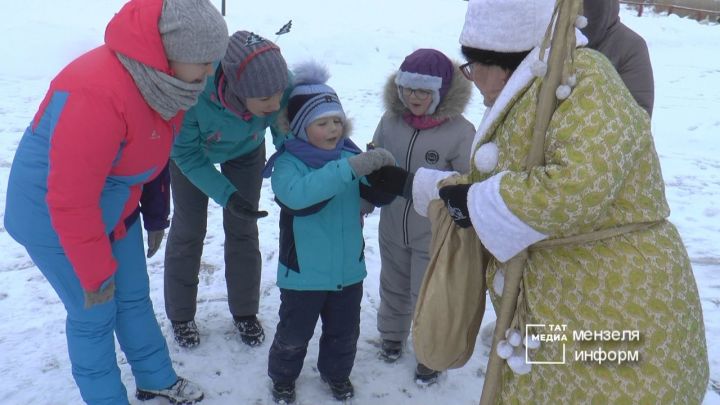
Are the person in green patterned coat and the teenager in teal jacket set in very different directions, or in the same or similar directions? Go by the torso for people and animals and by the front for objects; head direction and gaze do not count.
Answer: very different directions

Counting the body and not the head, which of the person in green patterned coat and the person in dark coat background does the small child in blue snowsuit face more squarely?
the person in green patterned coat

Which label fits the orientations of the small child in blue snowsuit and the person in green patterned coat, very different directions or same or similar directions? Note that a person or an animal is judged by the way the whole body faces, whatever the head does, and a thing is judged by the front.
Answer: very different directions

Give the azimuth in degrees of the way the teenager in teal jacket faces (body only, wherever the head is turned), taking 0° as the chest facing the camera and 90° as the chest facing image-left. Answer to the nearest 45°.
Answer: approximately 315°

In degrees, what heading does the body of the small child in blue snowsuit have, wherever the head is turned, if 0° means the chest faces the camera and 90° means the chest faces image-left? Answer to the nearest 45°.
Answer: approximately 315°

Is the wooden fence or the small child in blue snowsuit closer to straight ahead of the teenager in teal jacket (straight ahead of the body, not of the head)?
the small child in blue snowsuit

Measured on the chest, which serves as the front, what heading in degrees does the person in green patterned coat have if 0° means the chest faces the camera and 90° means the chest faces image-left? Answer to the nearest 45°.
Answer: approximately 90°

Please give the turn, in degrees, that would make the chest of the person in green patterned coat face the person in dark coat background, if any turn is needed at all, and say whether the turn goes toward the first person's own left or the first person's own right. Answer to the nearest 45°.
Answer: approximately 90° to the first person's own right

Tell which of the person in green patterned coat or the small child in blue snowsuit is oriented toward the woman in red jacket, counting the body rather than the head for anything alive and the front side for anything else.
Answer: the person in green patterned coat

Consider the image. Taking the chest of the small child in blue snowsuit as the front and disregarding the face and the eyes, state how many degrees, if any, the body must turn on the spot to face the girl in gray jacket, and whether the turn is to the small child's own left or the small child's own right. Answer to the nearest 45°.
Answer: approximately 90° to the small child's own left
